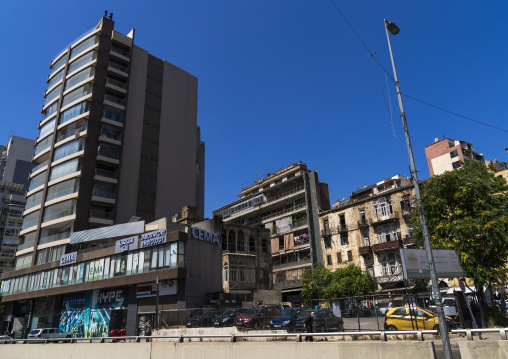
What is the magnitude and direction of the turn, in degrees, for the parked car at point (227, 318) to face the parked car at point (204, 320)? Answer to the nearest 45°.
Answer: approximately 90° to its right

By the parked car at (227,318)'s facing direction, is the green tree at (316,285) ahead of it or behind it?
behind

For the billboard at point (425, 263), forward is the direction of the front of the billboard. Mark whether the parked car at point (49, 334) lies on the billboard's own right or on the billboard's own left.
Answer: on the billboard's own right

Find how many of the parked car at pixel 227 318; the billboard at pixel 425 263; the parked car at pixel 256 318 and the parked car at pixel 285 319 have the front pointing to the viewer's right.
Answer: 0

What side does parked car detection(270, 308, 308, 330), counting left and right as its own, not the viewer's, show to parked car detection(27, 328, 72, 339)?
right

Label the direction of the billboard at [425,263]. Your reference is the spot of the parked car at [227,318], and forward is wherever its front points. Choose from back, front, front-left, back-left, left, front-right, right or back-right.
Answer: left

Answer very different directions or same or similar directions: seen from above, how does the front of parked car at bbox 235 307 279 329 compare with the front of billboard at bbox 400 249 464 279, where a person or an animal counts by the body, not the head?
same or similar directions

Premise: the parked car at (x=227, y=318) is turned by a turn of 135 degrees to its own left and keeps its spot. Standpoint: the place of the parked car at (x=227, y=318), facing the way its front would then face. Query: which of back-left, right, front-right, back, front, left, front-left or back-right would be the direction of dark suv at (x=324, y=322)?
front-right

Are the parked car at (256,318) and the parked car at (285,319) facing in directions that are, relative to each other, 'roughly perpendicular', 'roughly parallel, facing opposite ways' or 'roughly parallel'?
roughly parallel

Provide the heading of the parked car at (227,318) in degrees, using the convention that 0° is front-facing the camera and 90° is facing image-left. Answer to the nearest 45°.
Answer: approximately 45°

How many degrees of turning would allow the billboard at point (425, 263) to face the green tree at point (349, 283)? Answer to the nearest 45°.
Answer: approximately 180°

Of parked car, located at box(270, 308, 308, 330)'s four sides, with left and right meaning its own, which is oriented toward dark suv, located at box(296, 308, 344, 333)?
left

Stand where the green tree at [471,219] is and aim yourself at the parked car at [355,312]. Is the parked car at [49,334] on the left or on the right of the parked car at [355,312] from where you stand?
left

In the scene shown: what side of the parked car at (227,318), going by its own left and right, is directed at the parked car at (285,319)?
left
